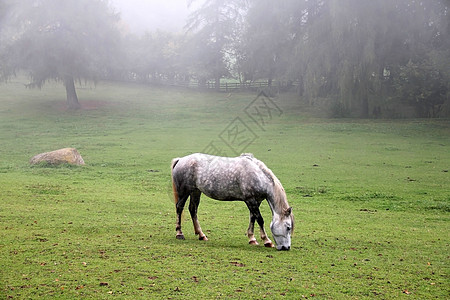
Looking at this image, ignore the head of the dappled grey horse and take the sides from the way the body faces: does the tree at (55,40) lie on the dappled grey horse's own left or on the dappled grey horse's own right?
on the dappled grey horse's own left

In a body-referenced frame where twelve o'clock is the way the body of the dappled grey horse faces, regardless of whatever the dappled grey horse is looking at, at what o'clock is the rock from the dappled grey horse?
The rock is roughly at 8 o'clock from the dappled grey horse.

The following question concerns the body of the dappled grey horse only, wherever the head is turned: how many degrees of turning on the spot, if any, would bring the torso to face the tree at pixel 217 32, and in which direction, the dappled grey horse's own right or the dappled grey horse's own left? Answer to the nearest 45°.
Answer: approximately 90° to the dappled grey horse's own left

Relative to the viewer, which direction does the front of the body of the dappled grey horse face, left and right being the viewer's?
facing to the right of the viewer
